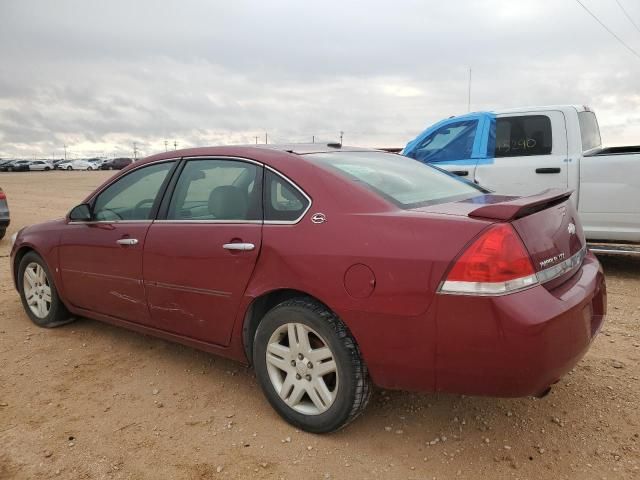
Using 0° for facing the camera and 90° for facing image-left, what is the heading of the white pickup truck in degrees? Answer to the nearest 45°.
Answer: approximately 135°

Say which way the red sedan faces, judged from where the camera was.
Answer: facing away from the viewer and to the left of the viewer

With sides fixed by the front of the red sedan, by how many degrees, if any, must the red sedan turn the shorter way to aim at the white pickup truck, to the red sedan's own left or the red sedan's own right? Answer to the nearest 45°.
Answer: approximately 90° to the red sedan's own right

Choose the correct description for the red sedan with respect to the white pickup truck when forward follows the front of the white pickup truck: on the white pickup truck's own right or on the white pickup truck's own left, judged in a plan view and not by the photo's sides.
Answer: on the white pickup truck's own left
